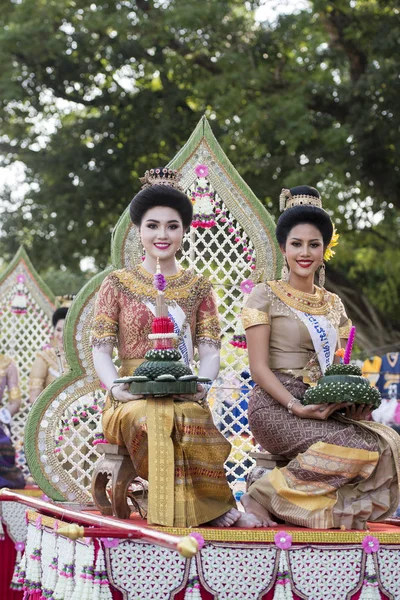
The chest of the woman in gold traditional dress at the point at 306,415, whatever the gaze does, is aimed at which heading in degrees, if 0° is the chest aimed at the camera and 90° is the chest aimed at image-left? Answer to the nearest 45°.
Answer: approximately 315°

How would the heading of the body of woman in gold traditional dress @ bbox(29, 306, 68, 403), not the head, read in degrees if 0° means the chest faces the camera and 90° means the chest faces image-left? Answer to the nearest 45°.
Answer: approximately 315°

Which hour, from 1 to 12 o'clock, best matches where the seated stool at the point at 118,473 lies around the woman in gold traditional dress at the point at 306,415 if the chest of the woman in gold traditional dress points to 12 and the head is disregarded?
The seated stool is roughly at 4 o'clock from the woman in gold traditional dress.

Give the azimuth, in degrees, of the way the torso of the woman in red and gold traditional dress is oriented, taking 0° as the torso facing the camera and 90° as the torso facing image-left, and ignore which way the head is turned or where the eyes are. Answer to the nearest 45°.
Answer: approximately 0°

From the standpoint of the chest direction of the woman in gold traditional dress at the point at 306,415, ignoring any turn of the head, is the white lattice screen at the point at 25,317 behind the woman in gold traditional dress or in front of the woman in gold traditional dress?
behind

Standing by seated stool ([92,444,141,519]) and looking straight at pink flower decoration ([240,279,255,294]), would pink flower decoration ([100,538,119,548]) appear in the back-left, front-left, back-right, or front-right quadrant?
back-right

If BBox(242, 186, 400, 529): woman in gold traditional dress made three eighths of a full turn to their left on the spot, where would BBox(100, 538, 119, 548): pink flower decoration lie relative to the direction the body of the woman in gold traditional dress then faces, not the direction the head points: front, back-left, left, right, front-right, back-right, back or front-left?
back-left

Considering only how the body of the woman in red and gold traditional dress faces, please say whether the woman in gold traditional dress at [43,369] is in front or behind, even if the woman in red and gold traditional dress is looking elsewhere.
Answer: behind
